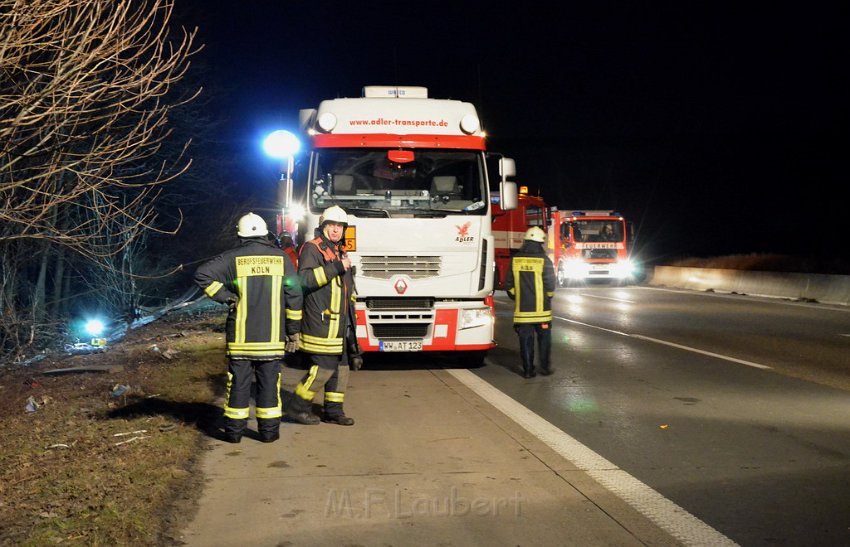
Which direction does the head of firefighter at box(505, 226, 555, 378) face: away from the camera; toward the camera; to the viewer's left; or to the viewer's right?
away from the camera

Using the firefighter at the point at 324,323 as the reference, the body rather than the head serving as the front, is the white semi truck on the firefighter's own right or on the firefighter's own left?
on the firefighter's own left

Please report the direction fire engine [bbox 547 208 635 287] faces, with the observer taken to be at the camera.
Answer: facing the viewer

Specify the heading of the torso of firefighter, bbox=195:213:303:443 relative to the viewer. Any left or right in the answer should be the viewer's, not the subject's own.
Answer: facing away from the viewer

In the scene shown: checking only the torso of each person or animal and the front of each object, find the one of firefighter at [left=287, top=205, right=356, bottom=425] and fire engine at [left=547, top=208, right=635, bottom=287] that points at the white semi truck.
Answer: the fire engine

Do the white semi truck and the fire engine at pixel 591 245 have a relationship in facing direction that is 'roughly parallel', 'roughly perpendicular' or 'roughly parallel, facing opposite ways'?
roughly parallel

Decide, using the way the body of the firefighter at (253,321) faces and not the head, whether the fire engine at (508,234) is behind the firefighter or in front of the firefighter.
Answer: in front

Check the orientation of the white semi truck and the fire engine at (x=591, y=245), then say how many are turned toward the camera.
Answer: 2

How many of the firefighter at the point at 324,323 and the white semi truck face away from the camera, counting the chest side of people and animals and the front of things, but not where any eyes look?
0

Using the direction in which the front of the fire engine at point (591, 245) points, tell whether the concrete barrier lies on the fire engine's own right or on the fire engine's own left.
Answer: on the fire engine's own left

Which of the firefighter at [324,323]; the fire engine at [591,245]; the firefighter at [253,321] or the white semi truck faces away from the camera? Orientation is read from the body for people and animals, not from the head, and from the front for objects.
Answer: the firefighter at [253,321]

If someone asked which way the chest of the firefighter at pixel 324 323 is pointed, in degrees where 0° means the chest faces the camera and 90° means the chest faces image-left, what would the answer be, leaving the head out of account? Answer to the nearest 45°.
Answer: approximately 315°

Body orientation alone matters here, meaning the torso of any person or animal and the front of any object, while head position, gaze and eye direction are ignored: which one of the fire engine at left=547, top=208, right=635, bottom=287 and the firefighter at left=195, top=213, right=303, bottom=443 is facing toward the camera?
the fire engine

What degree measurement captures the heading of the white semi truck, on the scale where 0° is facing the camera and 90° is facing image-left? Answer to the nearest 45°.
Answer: approximately 0°

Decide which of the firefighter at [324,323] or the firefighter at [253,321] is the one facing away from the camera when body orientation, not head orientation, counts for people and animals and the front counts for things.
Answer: the firefighter at [253,321]

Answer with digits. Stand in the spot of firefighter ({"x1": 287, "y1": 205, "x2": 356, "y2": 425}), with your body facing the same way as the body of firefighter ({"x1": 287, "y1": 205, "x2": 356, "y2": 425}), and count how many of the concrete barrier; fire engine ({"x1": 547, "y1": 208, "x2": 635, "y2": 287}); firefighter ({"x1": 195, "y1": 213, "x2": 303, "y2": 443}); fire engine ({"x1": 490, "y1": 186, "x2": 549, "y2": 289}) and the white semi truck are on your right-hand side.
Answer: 1

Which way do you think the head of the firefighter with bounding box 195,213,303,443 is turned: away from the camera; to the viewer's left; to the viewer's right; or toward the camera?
away from the camera

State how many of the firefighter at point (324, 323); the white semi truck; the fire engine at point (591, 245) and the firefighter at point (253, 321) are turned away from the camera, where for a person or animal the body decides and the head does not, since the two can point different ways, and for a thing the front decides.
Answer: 1

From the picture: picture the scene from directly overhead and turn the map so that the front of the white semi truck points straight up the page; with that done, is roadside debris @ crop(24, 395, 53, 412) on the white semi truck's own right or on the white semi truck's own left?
on the white semi truck's own right
